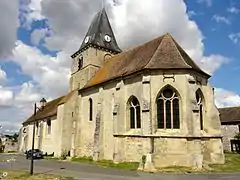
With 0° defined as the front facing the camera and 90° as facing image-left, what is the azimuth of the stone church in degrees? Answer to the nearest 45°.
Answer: approximately 135°

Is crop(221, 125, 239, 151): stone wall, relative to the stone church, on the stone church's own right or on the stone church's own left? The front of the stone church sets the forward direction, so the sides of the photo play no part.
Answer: on the stone church's own right

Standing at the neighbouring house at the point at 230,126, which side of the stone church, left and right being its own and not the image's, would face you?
right
